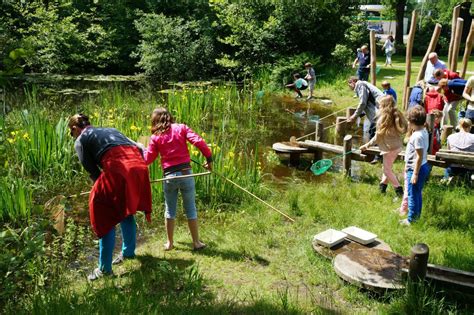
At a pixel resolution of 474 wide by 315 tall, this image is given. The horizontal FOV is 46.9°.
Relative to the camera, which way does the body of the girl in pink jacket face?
away from the camera

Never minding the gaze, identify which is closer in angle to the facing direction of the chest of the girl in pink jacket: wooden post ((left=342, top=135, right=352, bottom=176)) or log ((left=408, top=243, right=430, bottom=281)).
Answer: the wooden post

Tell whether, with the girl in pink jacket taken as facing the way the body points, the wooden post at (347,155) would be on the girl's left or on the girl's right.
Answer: on the girl's right

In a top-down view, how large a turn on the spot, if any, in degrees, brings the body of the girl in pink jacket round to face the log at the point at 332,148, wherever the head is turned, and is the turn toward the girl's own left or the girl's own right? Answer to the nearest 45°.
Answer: approximately 45° to the girl's own right

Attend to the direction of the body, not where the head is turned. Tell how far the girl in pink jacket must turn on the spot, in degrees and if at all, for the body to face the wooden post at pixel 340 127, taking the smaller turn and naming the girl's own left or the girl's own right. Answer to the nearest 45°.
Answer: approximately 45° to the girl's own right

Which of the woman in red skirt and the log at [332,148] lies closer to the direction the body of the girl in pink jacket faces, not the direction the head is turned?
the log

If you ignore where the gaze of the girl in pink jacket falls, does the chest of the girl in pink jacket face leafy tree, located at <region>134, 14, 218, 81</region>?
yes

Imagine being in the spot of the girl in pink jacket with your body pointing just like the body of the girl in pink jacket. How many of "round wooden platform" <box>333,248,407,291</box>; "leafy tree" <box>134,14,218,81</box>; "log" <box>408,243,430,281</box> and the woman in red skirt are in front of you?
1

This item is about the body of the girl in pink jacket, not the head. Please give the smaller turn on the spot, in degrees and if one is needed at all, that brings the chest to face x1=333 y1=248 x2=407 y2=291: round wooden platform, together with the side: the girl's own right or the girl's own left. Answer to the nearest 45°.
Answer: approximately 135° to the girl's own right

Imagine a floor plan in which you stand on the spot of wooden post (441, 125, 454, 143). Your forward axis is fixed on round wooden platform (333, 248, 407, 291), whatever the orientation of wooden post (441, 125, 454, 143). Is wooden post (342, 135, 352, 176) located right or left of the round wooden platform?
right

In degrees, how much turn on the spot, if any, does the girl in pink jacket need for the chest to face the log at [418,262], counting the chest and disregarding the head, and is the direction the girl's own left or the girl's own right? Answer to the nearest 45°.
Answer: approximately 135° to the girl's own right
